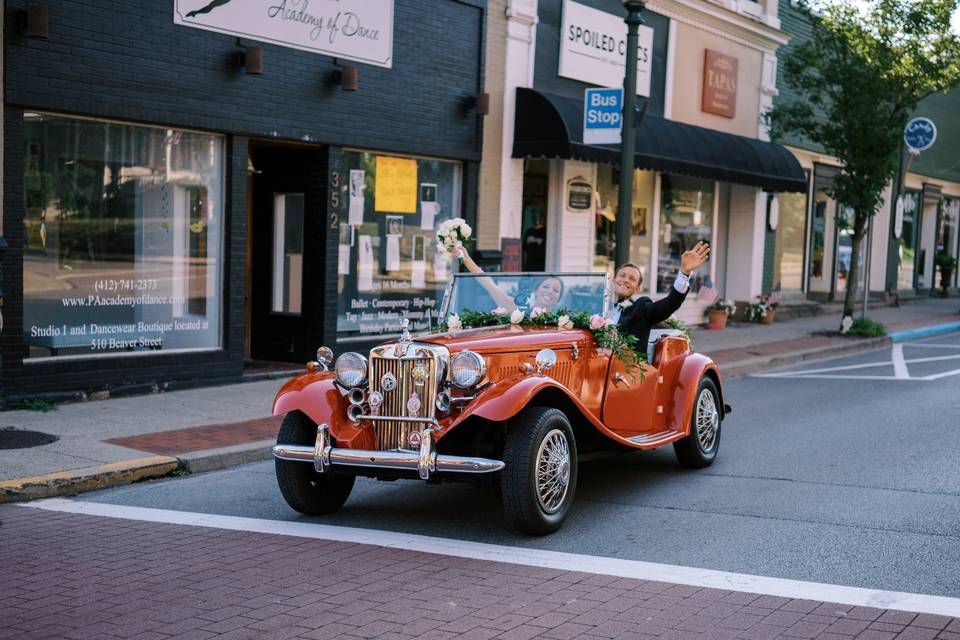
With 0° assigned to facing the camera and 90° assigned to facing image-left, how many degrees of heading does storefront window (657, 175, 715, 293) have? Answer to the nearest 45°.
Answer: approximately 315°

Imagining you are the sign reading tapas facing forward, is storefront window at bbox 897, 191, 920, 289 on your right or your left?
on your left

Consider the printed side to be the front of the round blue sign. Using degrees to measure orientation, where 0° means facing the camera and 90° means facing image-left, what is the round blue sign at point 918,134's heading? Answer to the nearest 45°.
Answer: approximately 0°

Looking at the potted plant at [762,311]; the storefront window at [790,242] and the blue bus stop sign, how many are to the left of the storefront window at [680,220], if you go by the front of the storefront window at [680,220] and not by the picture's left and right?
2

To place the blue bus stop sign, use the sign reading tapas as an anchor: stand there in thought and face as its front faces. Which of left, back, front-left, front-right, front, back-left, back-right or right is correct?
front-right

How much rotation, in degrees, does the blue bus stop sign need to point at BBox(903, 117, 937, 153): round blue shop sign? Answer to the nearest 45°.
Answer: approximately 135° to its left

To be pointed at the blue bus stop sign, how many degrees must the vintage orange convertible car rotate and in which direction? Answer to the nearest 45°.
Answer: approximately 135° to its right

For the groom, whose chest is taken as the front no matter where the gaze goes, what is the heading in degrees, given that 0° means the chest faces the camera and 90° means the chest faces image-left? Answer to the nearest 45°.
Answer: approximately 45°

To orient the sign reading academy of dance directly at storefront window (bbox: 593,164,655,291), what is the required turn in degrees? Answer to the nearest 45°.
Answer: approximately 90° to its left

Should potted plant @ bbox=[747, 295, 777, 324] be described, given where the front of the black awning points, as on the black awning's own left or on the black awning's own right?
on the black awning's own left

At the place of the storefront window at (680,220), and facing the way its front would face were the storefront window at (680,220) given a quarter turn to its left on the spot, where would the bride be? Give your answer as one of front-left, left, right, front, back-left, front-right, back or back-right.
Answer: back-right

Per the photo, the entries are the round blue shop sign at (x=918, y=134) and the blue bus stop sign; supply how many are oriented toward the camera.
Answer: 2

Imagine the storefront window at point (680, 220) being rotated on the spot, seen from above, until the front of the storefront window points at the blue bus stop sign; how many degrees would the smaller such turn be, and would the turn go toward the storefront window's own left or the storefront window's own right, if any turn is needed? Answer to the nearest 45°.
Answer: approximately 45° to the storefront window's own right

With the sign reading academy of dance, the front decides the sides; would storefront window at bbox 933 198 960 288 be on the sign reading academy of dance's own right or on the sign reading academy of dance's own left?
on the sign reading academy of dance's own left

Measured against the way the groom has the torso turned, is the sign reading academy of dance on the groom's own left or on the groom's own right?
on the groom's own right

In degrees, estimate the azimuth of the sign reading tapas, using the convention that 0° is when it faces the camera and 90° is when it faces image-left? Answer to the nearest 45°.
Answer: approximately 315°
